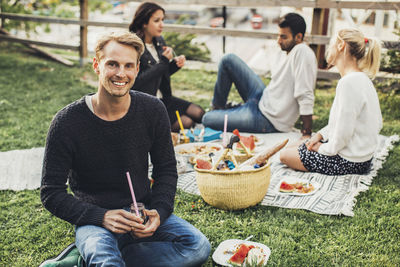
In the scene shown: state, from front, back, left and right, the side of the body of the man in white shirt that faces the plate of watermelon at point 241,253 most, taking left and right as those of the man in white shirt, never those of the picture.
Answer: left

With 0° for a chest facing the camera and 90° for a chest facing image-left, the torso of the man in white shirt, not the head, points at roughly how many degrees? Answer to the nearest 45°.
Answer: approximately 90°

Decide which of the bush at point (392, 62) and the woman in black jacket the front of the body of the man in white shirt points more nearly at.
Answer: the woman in black jacket

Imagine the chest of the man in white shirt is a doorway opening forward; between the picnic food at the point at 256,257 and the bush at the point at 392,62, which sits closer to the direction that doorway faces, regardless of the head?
the picnic food

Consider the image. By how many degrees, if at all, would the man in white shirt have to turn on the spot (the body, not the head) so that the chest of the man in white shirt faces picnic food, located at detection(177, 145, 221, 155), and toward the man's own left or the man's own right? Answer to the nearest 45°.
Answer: approximately 45° to the man's own left

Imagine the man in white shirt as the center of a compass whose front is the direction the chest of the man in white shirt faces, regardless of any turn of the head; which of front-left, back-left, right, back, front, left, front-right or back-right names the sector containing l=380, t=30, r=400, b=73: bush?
back-right

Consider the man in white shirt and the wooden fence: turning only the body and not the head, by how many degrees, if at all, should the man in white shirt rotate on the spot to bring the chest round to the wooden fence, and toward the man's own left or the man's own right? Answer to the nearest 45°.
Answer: approximately 90° to the man's own right

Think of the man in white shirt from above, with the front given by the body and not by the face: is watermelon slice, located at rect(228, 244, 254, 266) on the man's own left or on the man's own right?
on the man's own left

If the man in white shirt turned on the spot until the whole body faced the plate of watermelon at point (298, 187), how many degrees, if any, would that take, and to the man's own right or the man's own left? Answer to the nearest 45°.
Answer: approximately 90° to the man's own left

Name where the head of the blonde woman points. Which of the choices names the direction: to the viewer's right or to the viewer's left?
to the viewer's left

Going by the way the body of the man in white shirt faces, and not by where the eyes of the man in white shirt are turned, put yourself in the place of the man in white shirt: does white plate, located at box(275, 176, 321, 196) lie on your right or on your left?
on your left
